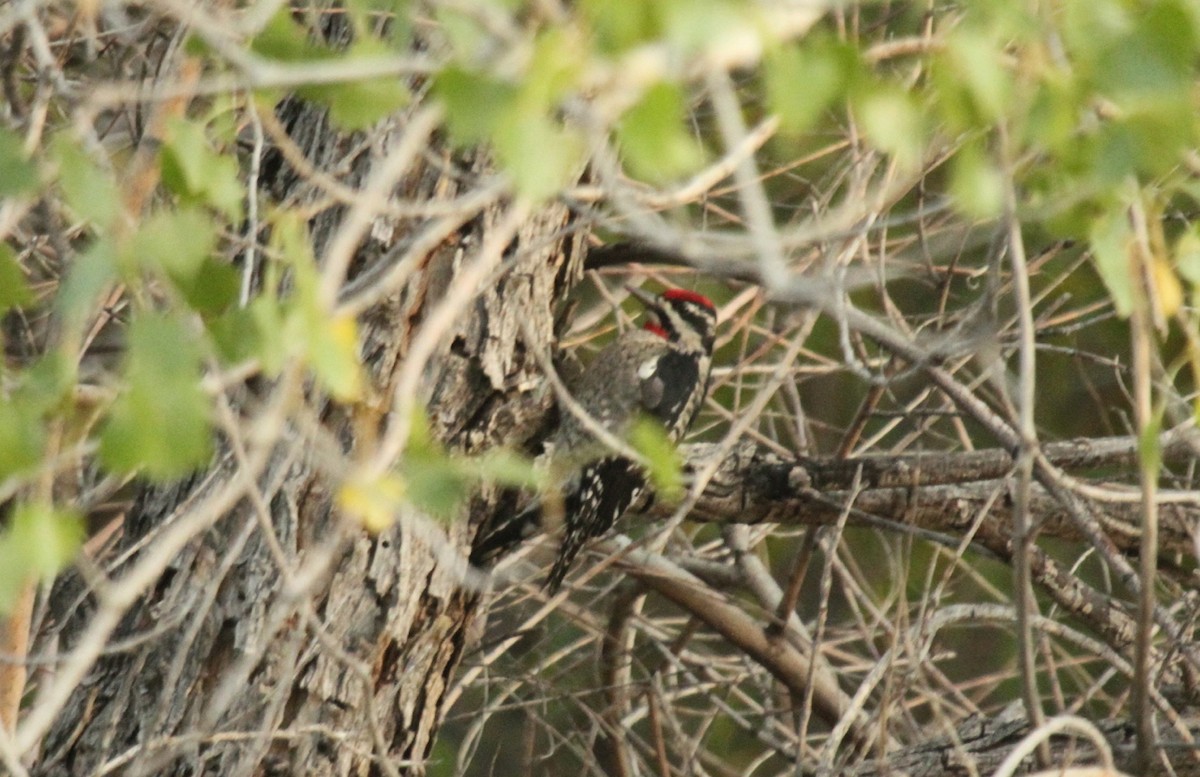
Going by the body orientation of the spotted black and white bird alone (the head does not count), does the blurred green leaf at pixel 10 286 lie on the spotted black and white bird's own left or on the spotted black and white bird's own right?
on the spotted black and white bird's own left

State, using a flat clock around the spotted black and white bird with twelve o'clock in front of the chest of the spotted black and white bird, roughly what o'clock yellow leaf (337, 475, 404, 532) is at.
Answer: The yellow leaf is roughly at 9 o'clock from the spotted black and white bird.

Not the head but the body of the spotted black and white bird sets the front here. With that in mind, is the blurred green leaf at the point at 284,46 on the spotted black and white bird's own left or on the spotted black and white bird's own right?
on the spotted black and white bird's own left

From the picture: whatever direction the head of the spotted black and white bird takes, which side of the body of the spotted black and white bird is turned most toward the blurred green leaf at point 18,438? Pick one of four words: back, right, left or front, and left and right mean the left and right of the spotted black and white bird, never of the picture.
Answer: left

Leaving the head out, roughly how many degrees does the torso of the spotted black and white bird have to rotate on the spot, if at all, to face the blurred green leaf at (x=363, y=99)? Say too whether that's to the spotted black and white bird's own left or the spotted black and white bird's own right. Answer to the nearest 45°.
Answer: approximately 90° to the spotted black and white bird's own left
